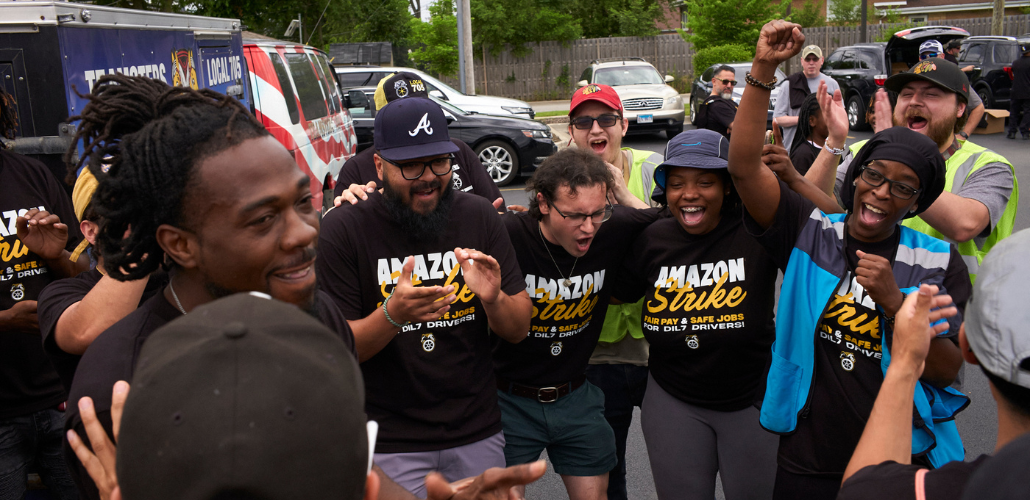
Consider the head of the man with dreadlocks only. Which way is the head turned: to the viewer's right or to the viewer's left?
to the viewer's right

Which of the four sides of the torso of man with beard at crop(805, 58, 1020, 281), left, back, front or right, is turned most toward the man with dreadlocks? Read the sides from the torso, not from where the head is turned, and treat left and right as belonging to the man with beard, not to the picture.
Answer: front

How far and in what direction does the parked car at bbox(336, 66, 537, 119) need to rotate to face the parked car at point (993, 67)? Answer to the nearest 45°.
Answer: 0° — it already faces it

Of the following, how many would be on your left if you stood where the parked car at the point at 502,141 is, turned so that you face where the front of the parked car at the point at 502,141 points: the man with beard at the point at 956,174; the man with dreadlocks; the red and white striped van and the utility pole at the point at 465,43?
1

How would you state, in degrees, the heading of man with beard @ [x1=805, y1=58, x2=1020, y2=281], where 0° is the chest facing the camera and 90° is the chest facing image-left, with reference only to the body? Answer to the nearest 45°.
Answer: approximately 45°

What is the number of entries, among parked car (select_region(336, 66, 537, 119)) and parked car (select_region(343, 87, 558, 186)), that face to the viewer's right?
2

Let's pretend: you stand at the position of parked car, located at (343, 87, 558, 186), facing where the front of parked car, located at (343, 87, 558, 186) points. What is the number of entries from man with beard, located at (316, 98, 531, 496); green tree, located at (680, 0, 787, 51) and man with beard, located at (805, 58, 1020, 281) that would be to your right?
2

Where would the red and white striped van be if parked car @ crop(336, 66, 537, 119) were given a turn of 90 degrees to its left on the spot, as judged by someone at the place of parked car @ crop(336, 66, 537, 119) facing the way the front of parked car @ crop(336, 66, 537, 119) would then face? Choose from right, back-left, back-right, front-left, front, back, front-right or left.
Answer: back

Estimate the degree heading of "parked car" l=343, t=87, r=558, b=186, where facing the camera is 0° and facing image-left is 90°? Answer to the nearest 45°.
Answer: approximately 270°

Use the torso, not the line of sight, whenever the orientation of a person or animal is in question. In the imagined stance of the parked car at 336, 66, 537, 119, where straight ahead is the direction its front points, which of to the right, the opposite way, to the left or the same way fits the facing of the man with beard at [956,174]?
the opposite way

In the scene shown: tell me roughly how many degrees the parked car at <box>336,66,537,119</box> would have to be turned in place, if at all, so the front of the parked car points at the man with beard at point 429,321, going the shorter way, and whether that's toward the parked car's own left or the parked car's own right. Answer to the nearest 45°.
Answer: approximately 90° to the parked car's own right

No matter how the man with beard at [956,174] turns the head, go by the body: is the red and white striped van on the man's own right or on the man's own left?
on the man's own right

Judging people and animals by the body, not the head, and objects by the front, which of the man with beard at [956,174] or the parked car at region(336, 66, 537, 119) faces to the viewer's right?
the parked car

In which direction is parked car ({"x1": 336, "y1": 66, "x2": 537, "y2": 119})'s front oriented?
to the viewer's right

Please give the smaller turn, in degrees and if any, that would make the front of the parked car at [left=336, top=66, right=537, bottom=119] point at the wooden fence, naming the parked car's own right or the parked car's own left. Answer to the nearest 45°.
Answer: approximately 90° to the parked car's own left

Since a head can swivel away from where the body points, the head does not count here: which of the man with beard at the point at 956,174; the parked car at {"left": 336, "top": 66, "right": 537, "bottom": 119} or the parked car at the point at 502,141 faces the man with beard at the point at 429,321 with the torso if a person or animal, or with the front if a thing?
the man with beard at the point at 956,174

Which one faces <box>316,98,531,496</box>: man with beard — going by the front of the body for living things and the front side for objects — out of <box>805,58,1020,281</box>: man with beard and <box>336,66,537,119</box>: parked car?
<box>805,58,1020,281</box>: man with beard
